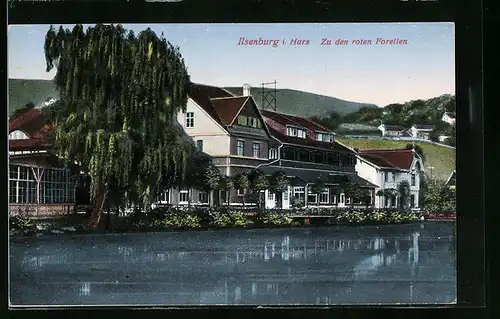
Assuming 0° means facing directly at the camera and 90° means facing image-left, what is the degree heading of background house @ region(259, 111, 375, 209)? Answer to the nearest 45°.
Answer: approximately 315°

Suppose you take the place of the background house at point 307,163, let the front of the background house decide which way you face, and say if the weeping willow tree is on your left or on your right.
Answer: on your right

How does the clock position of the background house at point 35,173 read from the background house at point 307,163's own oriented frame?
the background house at point 35,173 is roughly at 4 o'clock from the background house at point 307,163.
